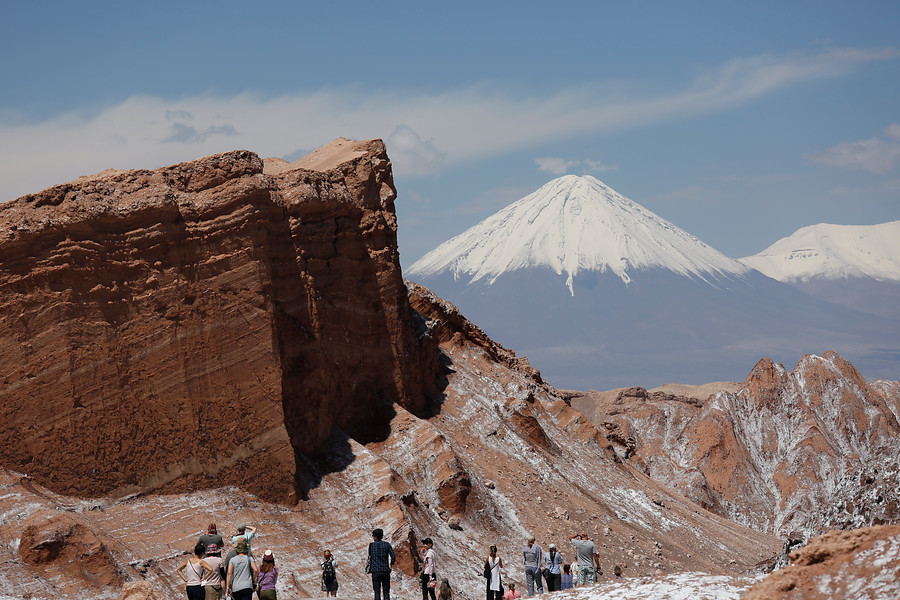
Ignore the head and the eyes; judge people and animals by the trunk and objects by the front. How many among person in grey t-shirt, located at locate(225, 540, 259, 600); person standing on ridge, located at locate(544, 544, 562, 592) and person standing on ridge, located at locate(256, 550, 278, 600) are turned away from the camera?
3

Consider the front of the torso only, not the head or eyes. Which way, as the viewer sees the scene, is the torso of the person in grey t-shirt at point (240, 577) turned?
away from the camera

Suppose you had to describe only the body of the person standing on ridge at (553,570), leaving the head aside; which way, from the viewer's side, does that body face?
away from the camera

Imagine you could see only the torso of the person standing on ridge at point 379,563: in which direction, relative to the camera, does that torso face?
away from the camera

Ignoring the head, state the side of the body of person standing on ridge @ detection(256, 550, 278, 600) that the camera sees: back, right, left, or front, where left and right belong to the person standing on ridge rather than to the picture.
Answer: back

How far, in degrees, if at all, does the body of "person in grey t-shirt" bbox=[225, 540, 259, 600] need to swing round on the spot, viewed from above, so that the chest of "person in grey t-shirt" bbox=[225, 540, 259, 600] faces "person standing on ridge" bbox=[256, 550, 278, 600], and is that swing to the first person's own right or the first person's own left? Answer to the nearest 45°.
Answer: approximately 45° to the first person's own right

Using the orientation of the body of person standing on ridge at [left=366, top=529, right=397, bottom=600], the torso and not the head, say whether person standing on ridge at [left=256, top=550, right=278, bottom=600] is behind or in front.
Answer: behind

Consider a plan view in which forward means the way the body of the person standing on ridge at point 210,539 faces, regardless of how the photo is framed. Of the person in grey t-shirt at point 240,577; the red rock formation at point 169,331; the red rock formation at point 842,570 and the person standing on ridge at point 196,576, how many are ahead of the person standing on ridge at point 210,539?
1

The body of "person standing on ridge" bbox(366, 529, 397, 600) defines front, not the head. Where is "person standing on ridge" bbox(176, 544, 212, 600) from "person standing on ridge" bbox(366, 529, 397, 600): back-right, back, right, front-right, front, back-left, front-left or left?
back-left

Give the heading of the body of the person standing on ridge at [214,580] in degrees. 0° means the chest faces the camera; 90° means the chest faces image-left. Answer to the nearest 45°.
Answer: approximately 180°
